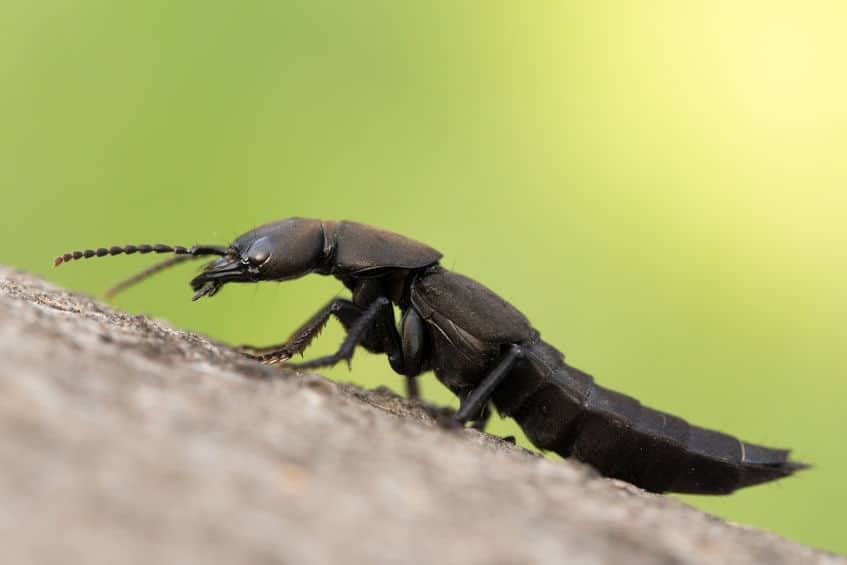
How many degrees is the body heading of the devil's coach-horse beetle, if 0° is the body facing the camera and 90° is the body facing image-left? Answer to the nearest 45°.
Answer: approximately 90°
